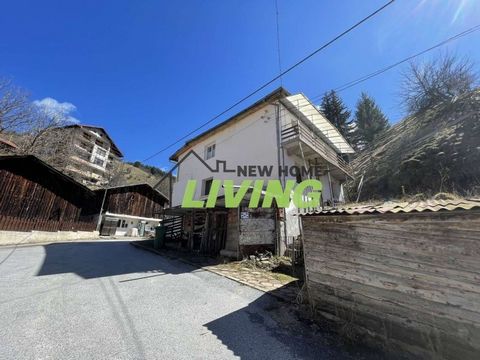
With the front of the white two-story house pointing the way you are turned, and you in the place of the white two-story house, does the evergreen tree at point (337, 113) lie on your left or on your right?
on your left

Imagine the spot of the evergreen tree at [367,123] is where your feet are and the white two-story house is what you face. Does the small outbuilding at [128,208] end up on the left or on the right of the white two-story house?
right
